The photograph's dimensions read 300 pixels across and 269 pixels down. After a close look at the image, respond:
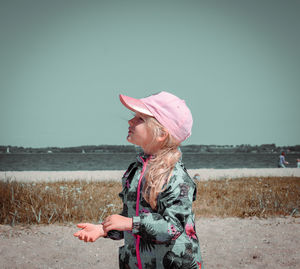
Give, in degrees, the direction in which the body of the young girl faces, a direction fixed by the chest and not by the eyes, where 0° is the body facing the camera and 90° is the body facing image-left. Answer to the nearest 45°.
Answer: approximately 45°

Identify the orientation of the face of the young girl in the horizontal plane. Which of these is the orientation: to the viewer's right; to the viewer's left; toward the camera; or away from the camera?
to the viewer's left
